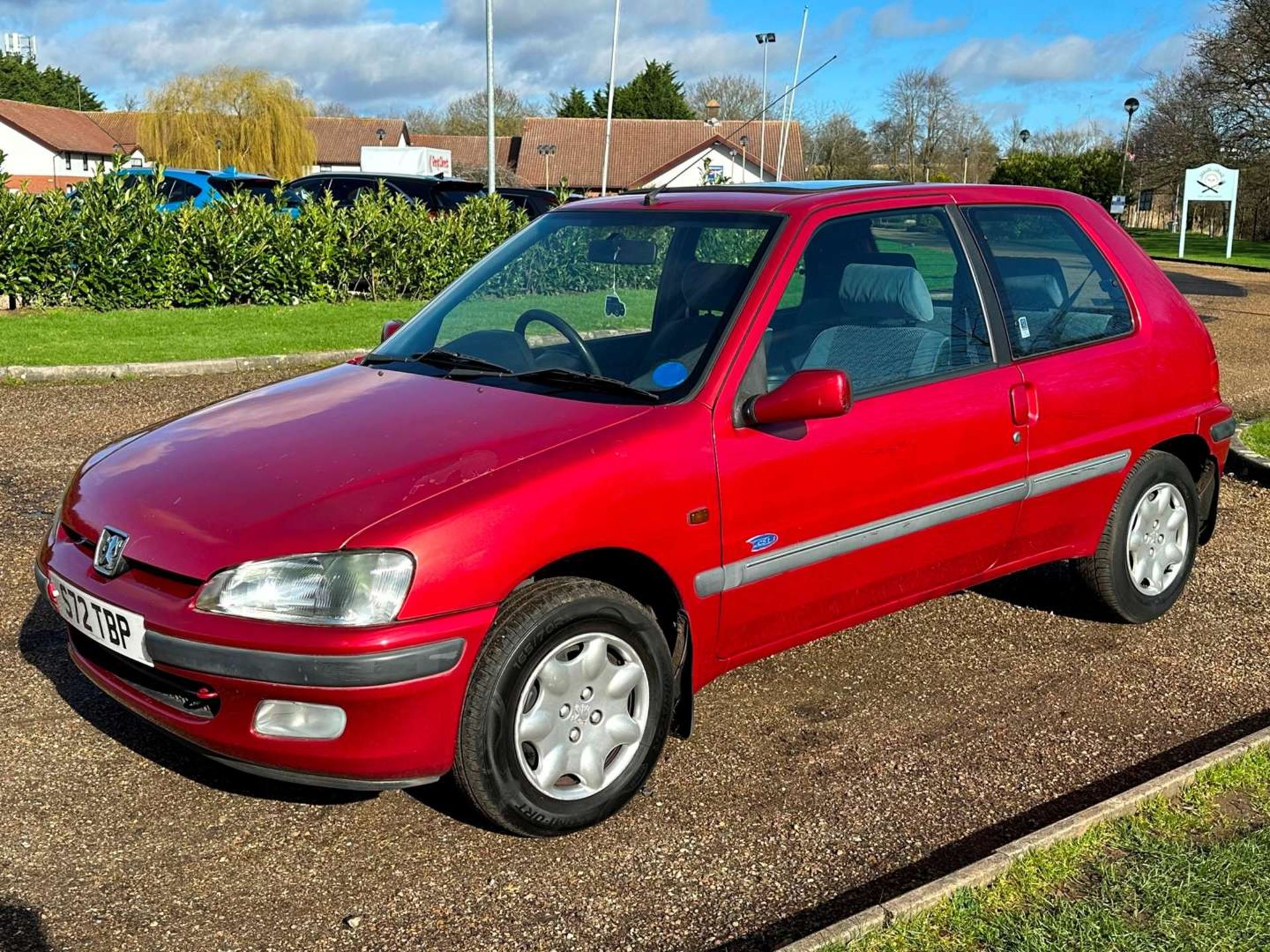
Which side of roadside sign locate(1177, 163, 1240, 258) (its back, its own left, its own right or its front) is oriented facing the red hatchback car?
front

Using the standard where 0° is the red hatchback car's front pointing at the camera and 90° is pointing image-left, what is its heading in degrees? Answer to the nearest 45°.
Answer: approximately 45°

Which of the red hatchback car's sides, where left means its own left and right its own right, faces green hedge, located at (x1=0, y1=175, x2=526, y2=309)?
right

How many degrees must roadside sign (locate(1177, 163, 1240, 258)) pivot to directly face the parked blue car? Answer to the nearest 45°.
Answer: approximately 45° to its right

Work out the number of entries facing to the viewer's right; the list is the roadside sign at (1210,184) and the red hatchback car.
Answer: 0

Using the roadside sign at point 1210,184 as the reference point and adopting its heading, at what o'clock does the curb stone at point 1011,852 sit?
The curb stone is roughly at 12 o'clock from the roadside sign.

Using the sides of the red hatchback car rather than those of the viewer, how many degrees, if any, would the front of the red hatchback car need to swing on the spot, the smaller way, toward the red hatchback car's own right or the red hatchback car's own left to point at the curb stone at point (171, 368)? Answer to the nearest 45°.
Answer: approximately 90° to the red hatchback car's own right

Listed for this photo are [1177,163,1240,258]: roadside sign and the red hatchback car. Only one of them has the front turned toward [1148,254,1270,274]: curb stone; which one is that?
the roadside sign

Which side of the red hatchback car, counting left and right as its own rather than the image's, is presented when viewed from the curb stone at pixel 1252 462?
back

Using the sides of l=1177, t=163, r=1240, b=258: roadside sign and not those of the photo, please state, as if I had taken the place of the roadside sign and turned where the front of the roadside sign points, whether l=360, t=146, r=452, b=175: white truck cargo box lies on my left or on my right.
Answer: on my right

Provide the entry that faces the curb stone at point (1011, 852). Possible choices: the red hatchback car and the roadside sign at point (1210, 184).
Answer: the roadside sign
